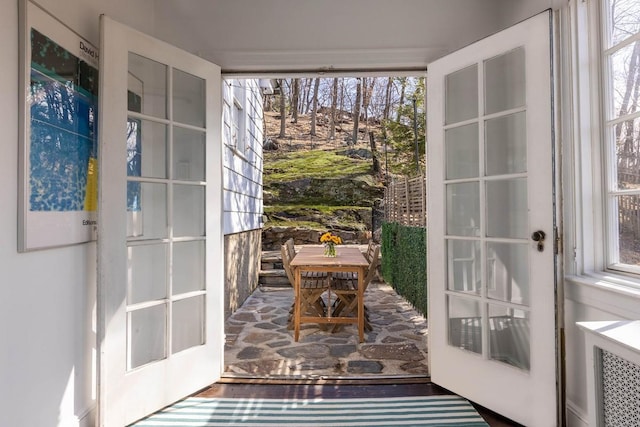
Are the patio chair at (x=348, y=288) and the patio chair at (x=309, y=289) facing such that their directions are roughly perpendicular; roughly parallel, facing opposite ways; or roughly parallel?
roughly parallel, facing opposite ways

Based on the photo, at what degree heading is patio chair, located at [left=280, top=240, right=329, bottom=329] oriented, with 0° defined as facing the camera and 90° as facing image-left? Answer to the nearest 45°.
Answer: approximately 270°

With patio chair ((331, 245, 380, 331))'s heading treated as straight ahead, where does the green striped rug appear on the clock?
The green striped rug is roughly at 9 o'clock from the patio chair.

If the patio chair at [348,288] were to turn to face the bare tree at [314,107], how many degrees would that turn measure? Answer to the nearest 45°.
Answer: approximately 90° to its right

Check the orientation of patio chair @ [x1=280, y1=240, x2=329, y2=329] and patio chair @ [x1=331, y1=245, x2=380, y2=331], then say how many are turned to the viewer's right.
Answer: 1

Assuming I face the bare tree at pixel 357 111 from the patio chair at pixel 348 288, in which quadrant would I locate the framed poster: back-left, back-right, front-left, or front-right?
back-left

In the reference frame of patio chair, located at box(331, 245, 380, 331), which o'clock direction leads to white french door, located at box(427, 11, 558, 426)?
The white french door is roughly at 8 o'clock from the patio chair.

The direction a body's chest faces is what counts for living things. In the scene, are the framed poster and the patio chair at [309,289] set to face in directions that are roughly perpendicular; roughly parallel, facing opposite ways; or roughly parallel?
roughly parallel

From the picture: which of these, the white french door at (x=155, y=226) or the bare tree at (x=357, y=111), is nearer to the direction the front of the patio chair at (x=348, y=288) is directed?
the white french door

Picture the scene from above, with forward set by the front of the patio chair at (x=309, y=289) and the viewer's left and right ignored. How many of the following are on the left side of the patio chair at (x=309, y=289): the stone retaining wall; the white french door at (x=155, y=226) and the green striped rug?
1

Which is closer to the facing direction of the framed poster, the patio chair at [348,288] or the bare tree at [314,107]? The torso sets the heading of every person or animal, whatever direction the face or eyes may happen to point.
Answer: the patio chair

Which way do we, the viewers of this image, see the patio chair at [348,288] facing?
facing to the left of the viewer

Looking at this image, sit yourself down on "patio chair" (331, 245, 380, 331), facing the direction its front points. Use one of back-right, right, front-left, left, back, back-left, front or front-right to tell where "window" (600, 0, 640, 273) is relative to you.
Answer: back-left

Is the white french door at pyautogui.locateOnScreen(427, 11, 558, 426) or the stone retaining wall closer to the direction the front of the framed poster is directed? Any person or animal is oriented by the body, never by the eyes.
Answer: the white french door

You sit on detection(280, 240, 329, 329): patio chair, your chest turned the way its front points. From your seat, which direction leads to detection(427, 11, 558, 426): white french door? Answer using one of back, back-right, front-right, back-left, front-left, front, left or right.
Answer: front-right
